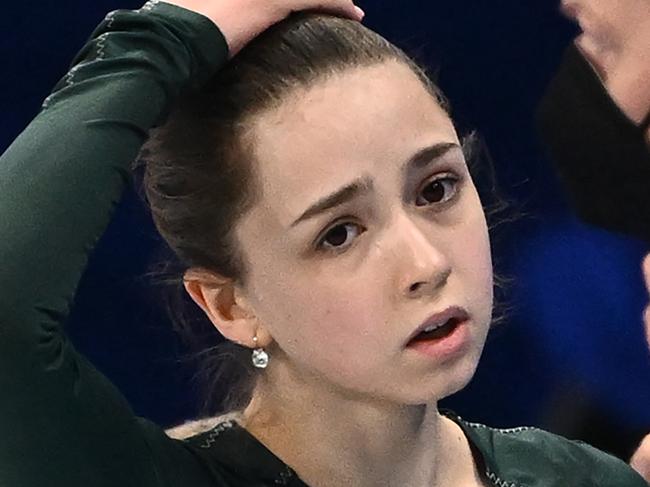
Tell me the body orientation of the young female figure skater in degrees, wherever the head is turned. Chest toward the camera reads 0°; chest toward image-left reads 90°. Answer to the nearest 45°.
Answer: approximately 315°

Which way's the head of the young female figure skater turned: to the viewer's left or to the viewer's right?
to the viewer's right

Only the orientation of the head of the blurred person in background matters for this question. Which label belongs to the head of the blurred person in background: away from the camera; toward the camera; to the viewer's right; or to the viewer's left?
to the viewer's left

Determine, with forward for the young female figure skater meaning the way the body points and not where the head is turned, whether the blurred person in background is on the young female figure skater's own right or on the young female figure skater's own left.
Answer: on the young female figure skater's own left
